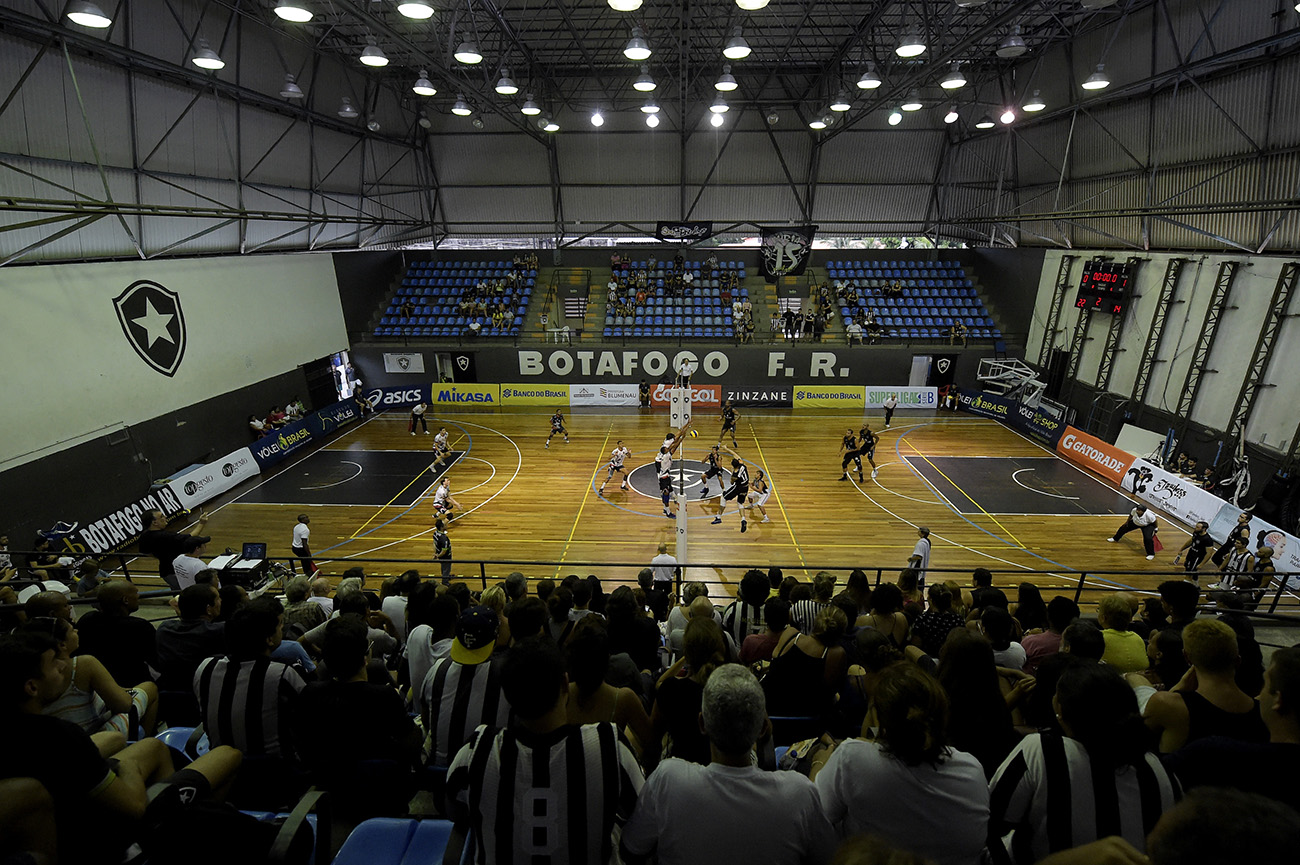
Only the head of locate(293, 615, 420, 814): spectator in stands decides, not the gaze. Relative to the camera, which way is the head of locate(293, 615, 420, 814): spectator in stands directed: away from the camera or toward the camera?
away from the camera

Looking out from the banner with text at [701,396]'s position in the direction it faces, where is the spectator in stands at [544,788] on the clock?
The spectator in stands is roughly at 12 o'clock from the banner with text.

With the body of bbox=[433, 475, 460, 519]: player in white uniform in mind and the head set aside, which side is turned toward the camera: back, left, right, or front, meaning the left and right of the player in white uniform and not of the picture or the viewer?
right

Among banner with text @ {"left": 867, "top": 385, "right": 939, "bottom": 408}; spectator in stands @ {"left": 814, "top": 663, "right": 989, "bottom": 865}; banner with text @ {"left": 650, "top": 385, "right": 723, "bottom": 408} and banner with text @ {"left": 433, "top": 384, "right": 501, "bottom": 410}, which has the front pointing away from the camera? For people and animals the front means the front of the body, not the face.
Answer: the spectator in stands

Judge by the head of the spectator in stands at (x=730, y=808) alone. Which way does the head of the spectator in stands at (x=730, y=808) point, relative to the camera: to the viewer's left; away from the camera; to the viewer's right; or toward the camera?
away from the camera

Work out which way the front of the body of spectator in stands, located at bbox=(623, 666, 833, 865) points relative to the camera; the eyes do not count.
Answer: away from the camera

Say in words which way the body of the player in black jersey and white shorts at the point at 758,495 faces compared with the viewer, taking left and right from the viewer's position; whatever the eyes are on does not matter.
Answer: facing to the left of the viewer

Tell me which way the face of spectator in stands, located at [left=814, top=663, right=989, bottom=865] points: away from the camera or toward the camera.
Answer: away from the camera

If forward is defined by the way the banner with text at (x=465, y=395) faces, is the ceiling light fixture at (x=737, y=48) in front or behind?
in front

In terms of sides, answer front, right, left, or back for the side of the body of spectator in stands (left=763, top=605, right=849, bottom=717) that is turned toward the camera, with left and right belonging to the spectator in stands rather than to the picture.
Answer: back

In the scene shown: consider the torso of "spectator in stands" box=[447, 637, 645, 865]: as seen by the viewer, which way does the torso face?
away from the camera

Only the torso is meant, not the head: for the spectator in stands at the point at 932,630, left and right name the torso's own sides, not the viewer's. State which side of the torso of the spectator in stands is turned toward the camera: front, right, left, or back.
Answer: back

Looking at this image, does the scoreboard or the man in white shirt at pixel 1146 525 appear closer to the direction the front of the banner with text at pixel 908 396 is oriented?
the man in white shirt

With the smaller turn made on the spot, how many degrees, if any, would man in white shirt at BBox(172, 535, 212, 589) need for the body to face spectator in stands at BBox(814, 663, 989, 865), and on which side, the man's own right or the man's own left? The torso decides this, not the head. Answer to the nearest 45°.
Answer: approximately 135° to the man's own right

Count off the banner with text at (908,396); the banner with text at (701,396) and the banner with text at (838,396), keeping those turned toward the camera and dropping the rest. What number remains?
3

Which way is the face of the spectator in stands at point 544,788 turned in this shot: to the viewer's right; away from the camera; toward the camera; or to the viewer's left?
away from the camera

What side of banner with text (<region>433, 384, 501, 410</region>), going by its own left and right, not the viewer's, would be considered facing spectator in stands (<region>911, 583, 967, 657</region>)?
front
